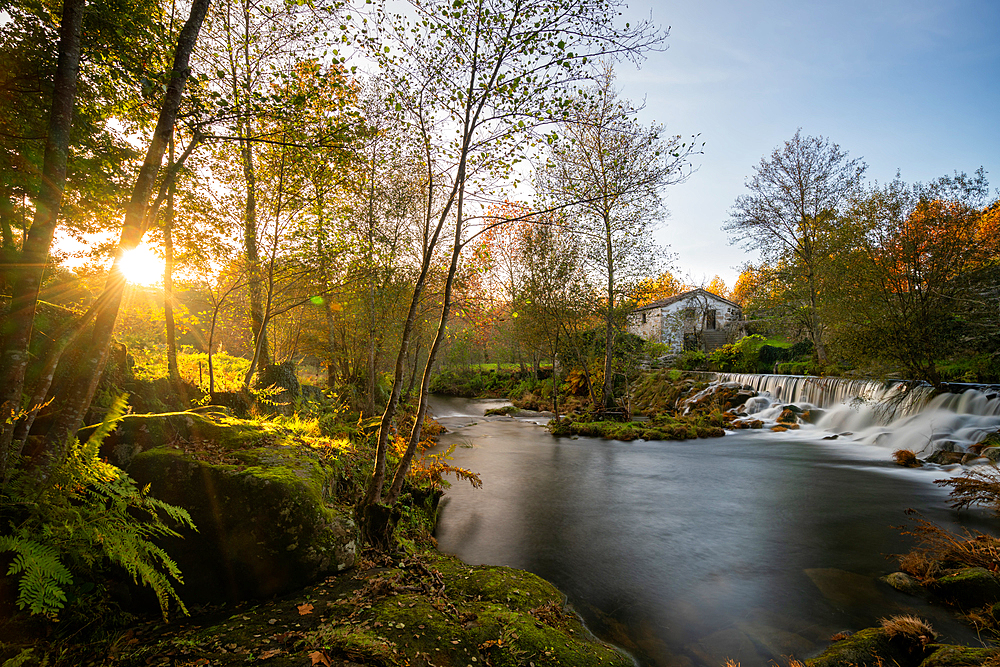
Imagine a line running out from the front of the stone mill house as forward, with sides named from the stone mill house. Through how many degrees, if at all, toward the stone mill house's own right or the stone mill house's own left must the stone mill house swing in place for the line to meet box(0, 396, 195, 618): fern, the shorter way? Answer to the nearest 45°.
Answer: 0° — it already faces it

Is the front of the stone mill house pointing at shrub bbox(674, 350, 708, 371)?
yes

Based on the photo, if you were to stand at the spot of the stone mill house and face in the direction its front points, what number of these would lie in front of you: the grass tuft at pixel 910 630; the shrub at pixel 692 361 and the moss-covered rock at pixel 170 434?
3

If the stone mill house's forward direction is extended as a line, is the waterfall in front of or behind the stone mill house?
in front

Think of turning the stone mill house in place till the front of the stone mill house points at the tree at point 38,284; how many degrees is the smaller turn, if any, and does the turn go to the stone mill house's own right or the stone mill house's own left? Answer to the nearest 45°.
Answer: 0° — it already faces it

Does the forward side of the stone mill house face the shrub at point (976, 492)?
yes

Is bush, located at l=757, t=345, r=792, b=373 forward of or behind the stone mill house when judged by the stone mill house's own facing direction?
forward

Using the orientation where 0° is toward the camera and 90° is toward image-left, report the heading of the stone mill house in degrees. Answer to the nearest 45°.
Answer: approximately 0°

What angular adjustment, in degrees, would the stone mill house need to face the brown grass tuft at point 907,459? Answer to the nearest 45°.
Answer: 0° — it already faces it

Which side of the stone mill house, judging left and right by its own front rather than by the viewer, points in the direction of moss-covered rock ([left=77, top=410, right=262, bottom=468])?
front

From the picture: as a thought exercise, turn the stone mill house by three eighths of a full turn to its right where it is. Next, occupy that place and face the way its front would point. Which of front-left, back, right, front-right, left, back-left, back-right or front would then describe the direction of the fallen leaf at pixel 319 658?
back-left

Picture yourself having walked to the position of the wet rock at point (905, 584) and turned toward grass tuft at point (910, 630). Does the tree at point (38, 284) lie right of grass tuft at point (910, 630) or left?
right

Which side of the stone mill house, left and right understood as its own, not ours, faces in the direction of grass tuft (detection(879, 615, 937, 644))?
front
